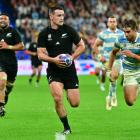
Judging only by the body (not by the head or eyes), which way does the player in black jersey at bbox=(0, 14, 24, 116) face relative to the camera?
toward the camera

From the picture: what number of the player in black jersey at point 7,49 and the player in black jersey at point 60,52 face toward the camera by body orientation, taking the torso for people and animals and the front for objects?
2

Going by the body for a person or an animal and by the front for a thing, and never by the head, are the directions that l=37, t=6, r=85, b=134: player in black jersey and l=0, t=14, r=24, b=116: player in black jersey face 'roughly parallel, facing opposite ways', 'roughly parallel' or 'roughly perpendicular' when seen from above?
roughly parallel

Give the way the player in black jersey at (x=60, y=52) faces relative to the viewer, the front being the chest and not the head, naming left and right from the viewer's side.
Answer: facing the viewer

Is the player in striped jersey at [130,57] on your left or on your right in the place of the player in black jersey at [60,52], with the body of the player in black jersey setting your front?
on your left

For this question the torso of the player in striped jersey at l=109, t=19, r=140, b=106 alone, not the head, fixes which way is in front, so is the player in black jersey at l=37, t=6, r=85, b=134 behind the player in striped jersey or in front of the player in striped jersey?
in front
